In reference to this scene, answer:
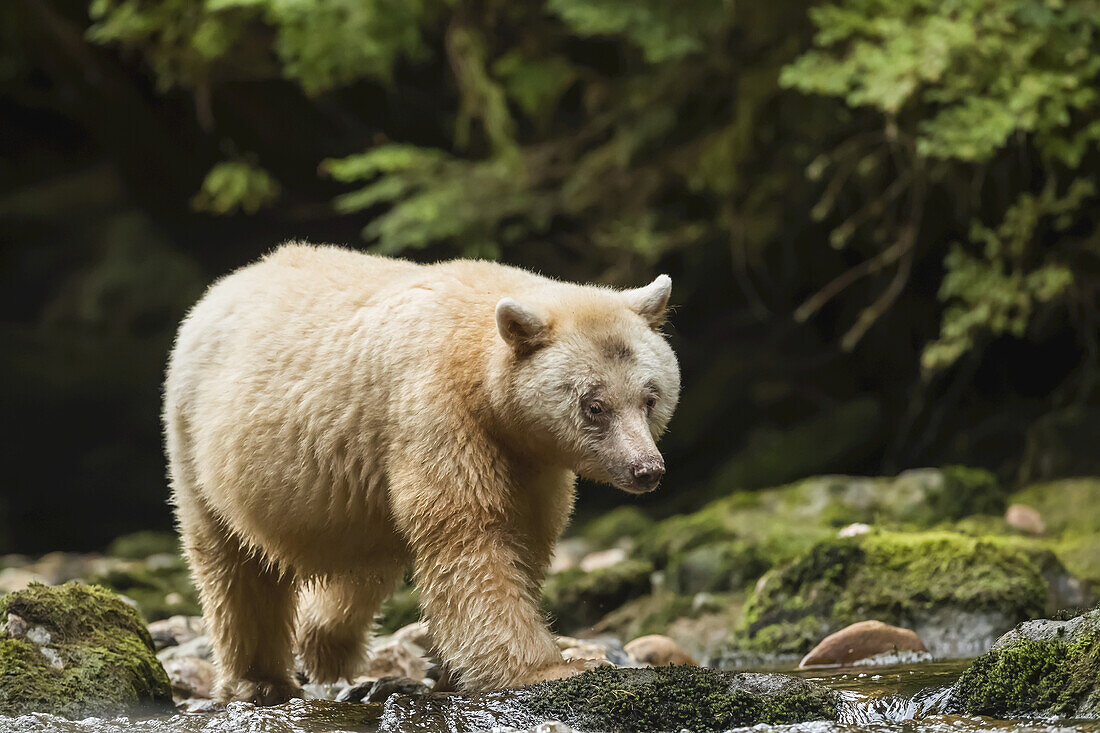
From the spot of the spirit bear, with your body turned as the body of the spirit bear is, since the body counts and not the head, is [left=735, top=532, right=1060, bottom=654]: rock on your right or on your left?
on your left

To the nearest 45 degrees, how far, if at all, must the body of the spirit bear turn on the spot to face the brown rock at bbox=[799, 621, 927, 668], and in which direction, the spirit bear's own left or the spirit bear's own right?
approximately 45° to the spirit bear's own left

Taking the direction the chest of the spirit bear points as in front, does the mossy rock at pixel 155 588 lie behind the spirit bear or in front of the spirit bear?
behind

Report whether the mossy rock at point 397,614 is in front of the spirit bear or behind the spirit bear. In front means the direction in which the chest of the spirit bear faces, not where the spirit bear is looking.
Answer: behind

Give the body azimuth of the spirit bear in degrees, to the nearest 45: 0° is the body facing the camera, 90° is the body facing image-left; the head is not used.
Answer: approximately 315°

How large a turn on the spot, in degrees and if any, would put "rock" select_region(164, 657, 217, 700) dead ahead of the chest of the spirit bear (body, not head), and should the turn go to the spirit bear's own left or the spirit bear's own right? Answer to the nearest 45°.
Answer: approximately 180°

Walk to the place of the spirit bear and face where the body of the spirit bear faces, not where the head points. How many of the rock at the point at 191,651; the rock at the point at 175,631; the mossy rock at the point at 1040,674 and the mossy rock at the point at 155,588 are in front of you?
1
